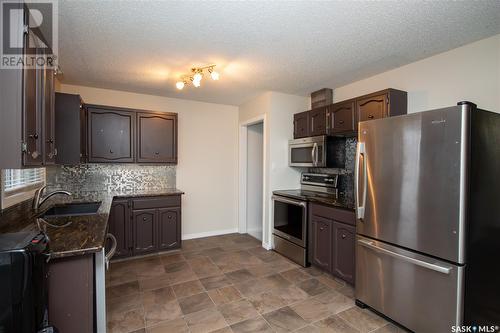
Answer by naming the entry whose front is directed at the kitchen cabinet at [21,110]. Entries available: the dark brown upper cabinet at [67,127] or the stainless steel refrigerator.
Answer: the stainless steel refrigerator

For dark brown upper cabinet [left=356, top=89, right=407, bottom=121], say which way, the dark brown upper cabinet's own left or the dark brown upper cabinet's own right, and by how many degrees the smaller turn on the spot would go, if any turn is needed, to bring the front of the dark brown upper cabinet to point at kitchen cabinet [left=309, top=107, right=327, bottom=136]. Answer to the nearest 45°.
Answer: approximately 90° to the dark brown upper cabinet's own right

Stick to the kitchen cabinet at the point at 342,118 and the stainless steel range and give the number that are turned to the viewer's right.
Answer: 0

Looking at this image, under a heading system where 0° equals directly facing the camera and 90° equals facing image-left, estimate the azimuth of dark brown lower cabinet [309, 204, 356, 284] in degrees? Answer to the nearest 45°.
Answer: approximately 45°

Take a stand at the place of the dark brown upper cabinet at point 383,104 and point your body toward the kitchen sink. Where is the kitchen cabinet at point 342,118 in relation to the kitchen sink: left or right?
right

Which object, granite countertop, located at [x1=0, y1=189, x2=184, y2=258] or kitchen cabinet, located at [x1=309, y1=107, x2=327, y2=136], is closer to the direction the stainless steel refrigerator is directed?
the granite countertop

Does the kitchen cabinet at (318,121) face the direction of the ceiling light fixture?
yes

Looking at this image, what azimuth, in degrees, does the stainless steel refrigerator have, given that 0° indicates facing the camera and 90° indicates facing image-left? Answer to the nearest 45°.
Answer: approximately 45°

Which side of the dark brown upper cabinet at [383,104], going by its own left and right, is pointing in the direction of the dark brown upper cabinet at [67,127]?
front

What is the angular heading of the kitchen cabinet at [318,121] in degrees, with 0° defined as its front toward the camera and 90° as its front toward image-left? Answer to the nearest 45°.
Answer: approximately 45°
